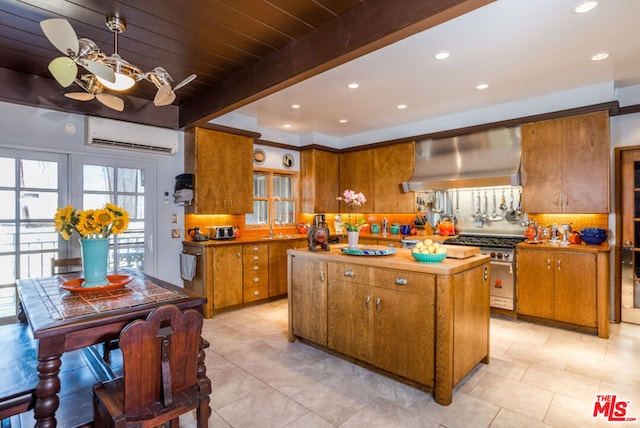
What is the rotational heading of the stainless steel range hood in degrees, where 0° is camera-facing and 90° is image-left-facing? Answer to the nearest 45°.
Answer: approximately 45°

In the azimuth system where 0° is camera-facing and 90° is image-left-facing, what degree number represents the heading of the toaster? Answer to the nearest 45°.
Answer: approximately 315°

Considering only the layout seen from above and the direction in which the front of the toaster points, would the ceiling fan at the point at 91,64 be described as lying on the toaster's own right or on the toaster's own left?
on the toaster's own right

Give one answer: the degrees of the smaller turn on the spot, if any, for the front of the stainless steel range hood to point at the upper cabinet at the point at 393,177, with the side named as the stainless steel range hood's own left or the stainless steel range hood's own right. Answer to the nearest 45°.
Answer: approximately 45° to the stainless steel range hood's own right

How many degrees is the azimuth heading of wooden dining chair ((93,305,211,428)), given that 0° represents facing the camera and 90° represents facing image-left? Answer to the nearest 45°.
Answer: approximately 135°

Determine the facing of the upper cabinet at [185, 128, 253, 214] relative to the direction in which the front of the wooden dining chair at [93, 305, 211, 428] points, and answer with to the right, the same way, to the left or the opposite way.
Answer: the opposite way
